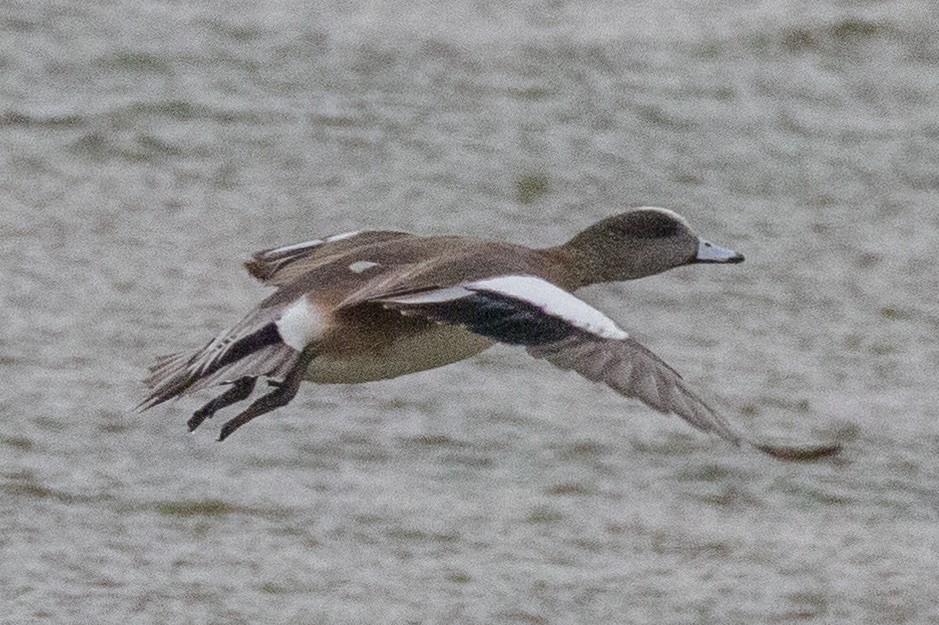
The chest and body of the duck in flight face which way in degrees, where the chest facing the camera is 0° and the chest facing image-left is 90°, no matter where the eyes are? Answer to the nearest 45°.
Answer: approximately 270°
